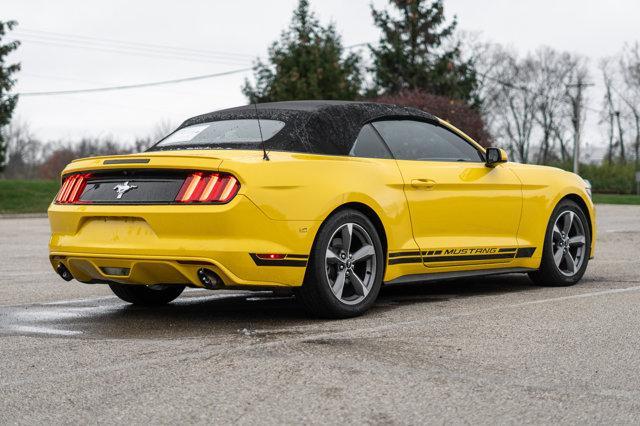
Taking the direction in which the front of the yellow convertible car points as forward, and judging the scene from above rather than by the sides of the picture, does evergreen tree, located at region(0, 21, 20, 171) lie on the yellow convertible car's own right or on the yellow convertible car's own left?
on the yellow convertible car's own left

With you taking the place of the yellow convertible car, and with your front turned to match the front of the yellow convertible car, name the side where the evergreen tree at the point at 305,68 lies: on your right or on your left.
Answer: on your left

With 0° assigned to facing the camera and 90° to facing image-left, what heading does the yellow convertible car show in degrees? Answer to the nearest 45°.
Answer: approximately 225°
